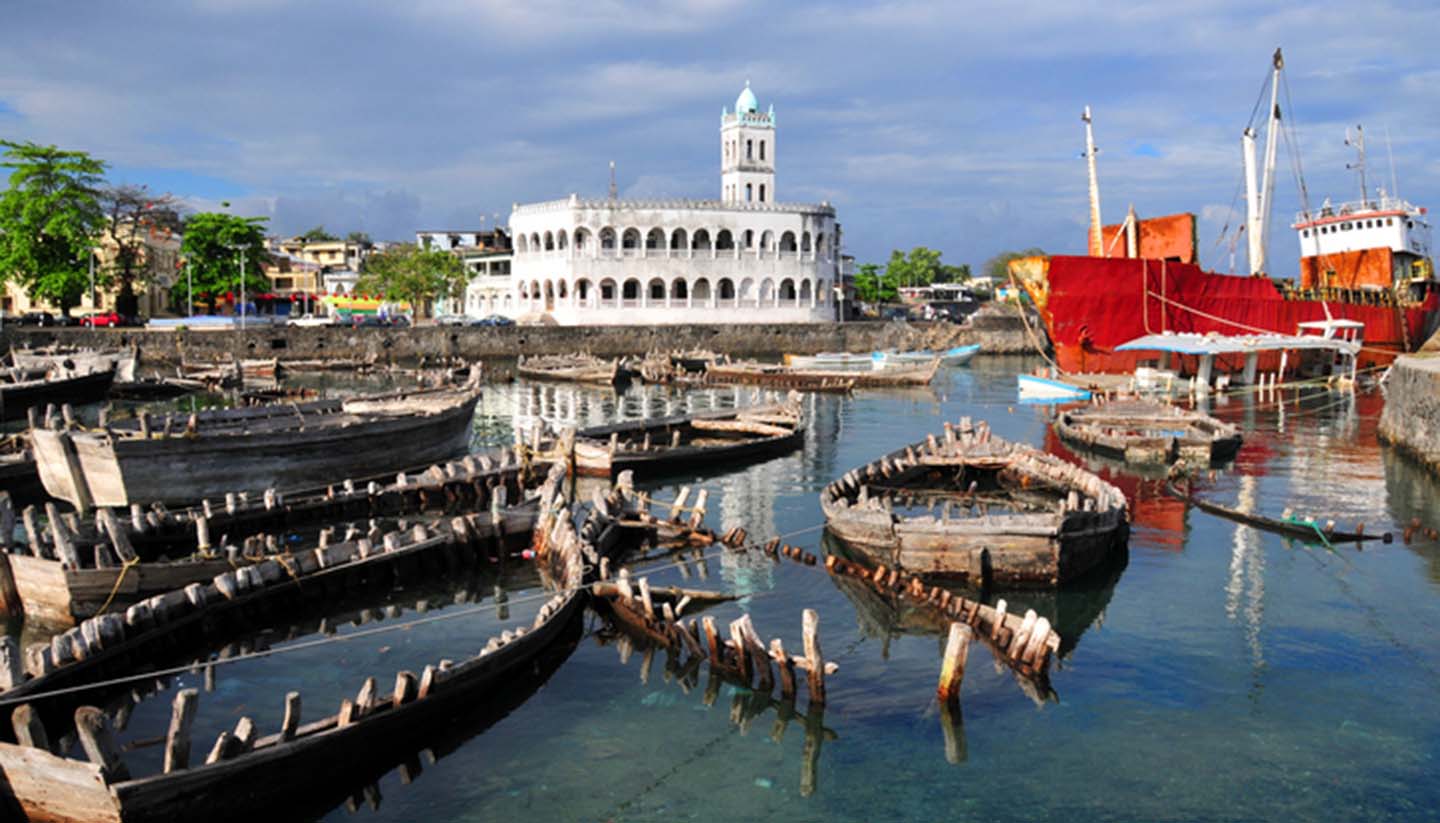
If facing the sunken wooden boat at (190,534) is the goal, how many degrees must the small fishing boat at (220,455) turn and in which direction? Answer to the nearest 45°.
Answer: approximately 135° to its right

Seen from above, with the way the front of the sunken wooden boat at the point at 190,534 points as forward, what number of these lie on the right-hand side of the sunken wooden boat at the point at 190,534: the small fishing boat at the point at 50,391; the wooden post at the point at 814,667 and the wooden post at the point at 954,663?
2

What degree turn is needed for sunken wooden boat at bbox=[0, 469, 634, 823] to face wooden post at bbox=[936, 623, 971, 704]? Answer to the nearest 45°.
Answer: approximately 45° to its right

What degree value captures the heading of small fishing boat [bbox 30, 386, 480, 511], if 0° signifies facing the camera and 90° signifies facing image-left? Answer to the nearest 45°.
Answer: approximately 225°

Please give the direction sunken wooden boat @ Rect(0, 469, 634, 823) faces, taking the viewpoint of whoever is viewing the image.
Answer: facing away from the viewer and to the right of the viewer

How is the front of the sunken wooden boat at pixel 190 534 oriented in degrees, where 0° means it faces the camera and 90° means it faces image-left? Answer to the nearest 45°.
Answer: approximately 225°
